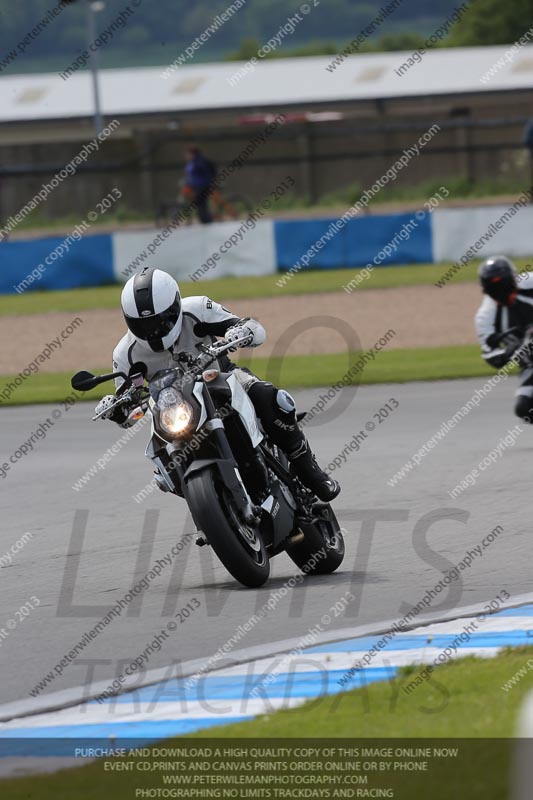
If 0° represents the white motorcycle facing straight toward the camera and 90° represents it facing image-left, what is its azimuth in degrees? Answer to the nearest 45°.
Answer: approximately 45°

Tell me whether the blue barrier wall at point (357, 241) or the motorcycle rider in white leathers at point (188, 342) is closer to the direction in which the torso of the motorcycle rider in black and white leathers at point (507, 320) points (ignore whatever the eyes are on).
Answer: the motorcycle rider in white leathers

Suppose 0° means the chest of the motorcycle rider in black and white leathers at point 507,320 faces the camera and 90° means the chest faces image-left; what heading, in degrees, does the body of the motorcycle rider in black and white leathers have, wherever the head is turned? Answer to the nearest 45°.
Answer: approximately 45°

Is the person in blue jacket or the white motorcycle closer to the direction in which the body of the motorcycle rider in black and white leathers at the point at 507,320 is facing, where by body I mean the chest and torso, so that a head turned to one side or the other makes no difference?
the white motorcycle

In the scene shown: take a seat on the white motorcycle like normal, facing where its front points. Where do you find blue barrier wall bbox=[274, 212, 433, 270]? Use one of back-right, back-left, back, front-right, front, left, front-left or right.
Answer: back-right

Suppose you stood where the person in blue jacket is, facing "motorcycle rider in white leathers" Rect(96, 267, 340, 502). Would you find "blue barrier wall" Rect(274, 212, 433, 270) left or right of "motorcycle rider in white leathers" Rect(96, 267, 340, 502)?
left

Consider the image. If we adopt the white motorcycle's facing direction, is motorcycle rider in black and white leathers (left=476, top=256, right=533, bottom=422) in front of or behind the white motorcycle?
behind

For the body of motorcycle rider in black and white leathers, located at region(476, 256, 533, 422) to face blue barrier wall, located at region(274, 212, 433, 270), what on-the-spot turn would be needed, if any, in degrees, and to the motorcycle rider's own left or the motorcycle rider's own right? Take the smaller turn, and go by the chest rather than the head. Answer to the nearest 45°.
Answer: approximately 135° to the motorcycle rider's own right

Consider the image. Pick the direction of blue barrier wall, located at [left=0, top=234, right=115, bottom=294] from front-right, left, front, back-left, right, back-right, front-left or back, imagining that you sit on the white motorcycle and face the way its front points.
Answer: back-right

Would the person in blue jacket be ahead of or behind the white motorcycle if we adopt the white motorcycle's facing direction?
behind
